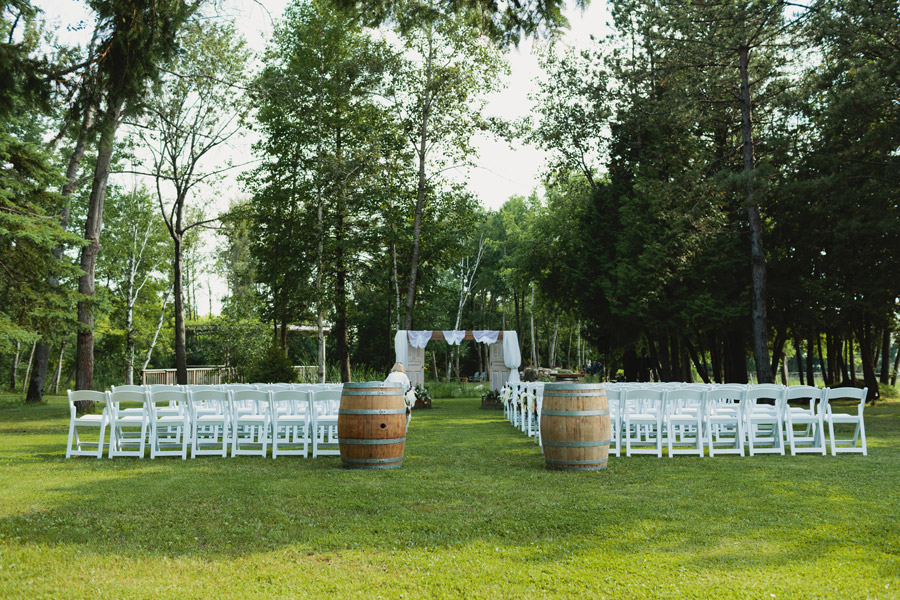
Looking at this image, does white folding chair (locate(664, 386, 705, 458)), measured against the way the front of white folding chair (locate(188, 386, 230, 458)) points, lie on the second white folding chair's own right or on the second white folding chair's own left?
on the second white folding chair's own right

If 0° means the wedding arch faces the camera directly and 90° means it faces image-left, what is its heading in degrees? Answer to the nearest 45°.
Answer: approximately 0°

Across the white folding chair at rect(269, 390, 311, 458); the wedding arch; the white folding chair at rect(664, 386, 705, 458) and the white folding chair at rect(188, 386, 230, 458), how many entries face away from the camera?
3

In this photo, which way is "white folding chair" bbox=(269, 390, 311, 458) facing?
away from the camera

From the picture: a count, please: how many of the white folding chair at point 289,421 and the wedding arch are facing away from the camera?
1

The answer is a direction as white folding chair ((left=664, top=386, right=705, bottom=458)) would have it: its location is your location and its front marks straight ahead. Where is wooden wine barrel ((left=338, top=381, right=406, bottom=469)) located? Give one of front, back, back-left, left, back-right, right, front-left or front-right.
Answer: back-left

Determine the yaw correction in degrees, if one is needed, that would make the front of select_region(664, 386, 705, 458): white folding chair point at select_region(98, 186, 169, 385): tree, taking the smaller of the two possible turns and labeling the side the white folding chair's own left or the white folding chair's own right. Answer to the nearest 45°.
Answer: approximately 45° to the white folding chair's own left

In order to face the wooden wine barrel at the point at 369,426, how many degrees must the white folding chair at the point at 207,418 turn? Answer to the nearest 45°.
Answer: approximately 135° to its right

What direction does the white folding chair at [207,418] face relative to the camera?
away from the camera

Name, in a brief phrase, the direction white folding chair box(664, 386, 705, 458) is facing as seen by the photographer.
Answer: facing away from the viewer
